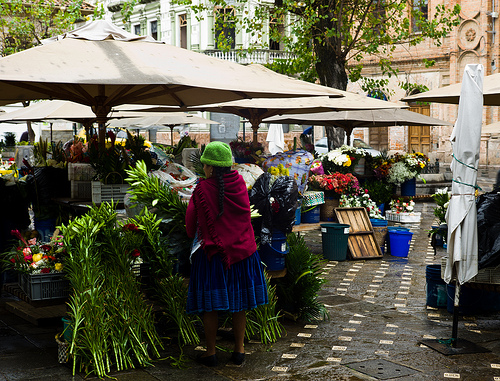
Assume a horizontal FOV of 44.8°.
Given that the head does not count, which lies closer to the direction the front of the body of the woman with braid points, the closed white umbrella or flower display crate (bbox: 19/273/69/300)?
the flower display crate

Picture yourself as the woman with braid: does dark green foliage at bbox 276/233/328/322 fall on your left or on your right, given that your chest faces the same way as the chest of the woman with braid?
on your right

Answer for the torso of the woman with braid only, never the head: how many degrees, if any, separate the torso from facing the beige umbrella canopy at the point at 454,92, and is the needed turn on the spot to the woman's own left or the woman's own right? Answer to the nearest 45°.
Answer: approximately 90° to the woman's own right

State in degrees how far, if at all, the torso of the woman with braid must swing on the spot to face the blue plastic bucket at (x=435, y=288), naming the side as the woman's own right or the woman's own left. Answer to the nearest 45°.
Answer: approximately 90° to the woman's own right

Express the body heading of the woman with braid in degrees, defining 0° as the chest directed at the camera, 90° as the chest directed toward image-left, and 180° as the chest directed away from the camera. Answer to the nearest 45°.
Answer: approximately 135°

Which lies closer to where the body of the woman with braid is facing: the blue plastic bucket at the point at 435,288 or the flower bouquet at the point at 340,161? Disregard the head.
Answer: the flower bouquet

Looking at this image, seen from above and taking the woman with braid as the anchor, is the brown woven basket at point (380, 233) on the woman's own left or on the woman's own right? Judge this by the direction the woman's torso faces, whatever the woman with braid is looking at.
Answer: on the woman's own right

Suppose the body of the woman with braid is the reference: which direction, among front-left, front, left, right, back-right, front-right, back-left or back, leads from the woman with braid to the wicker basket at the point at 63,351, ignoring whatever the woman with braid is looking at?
front-left

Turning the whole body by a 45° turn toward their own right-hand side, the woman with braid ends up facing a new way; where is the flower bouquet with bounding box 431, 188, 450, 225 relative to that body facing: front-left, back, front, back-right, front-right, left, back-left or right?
front-right

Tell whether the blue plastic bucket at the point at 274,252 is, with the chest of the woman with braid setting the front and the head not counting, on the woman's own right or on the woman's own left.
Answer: on the woman's own right

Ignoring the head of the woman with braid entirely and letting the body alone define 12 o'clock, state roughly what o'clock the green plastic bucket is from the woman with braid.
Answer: The green plastic bucket is roughly at 2 o'clock from the woman with braid.

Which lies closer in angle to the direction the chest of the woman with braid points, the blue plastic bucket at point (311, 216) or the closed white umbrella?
the blue plastic bucket

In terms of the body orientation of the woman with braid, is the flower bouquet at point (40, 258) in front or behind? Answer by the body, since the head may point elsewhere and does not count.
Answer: in front
